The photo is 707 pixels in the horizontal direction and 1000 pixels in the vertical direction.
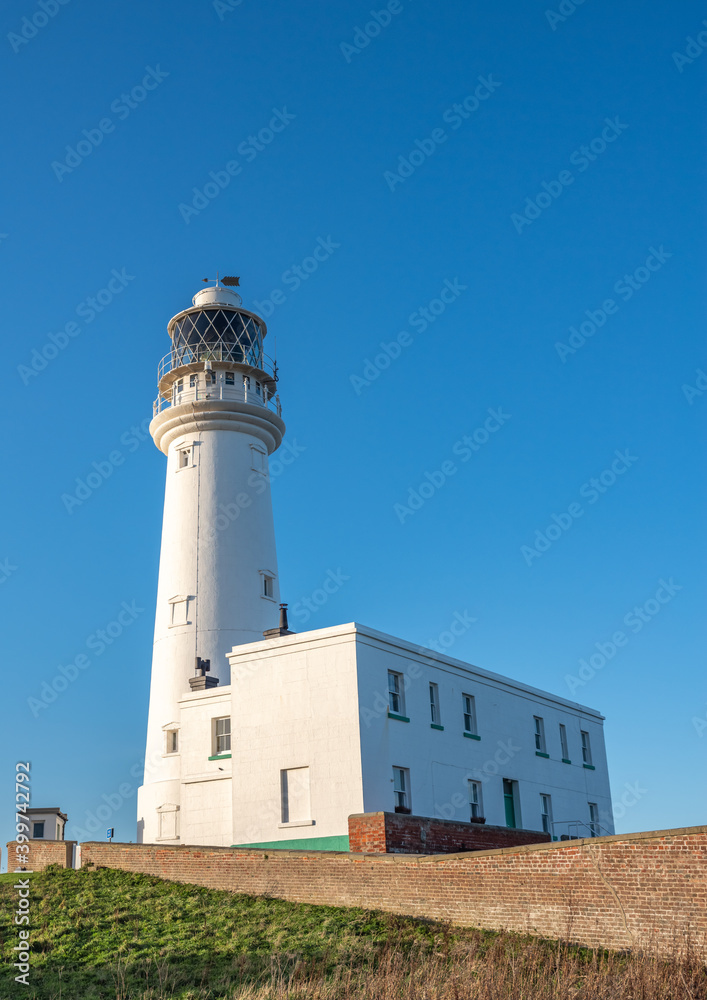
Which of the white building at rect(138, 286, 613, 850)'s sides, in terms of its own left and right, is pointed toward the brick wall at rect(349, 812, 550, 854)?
front

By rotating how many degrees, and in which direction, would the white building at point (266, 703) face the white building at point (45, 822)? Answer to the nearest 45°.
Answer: approximately 180°

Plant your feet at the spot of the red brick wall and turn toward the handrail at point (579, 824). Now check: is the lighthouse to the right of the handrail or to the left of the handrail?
left

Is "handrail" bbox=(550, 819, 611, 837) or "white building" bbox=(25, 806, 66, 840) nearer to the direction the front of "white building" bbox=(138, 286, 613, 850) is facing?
the handrail

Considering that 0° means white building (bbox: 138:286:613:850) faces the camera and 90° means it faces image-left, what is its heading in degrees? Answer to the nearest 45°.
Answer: approximately 315°

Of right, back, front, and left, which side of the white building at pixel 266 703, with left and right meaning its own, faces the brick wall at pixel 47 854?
back

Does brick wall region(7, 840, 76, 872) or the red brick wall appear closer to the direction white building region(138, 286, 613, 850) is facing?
the red brick wall
